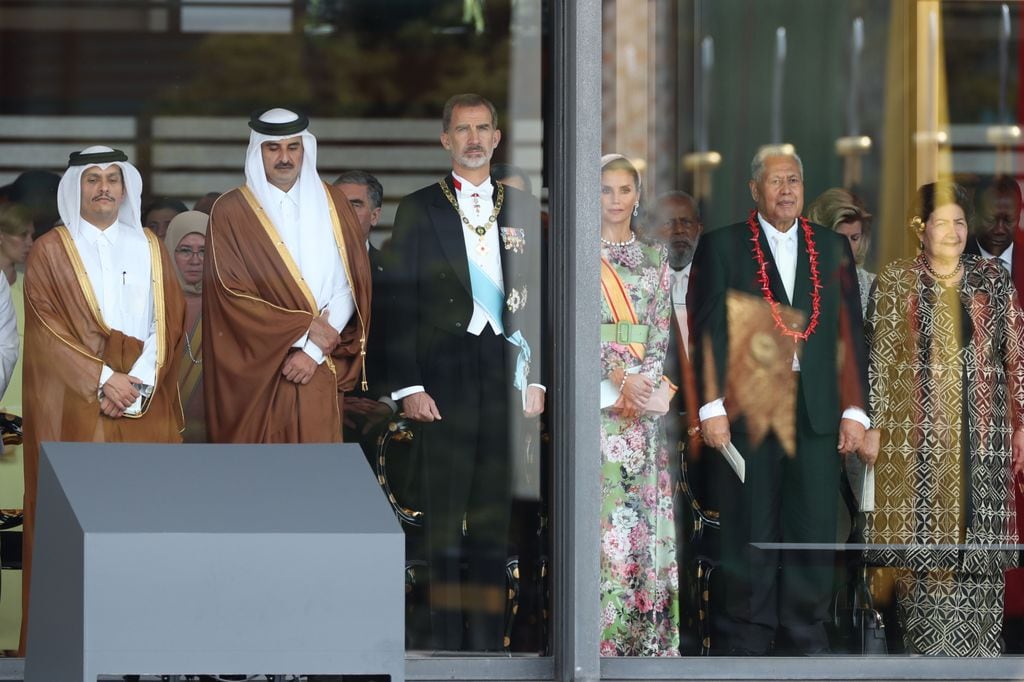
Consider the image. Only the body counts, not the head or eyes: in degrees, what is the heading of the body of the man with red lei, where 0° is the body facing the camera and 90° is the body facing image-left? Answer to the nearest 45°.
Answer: approximately 0°

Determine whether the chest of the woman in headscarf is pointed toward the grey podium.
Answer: yes

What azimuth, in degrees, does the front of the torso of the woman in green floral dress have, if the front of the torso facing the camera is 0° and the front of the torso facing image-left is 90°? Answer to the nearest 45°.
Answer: approximately 0°

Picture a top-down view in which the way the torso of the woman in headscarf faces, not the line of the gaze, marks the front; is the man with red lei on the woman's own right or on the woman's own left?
on the woman's own left

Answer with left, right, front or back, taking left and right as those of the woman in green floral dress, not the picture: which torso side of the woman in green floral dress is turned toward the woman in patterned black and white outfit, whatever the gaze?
left

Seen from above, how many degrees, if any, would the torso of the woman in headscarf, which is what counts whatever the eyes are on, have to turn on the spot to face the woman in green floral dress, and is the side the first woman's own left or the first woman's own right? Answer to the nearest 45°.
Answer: approximately 90° to the first woman's own left

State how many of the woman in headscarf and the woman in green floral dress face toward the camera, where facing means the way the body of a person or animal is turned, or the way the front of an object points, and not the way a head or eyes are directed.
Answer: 2

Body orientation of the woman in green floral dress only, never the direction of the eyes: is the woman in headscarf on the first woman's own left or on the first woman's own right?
on the first woman's own right

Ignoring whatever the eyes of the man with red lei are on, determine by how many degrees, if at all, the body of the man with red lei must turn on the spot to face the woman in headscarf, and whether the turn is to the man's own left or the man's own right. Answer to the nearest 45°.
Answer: approximately 90° to the man's own right
